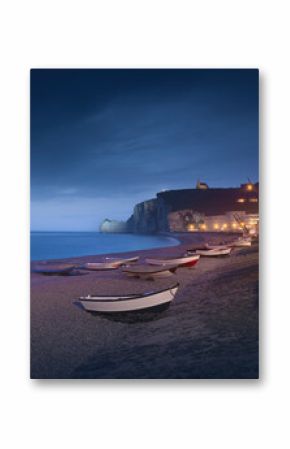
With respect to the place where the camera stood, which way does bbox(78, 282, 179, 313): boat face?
facing to the right of the viewer

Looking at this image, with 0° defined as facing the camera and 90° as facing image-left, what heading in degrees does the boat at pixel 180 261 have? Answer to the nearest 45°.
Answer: approximately 270°

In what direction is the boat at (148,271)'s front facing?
to the viewer's right

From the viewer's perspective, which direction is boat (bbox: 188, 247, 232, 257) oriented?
to the viewer's right
